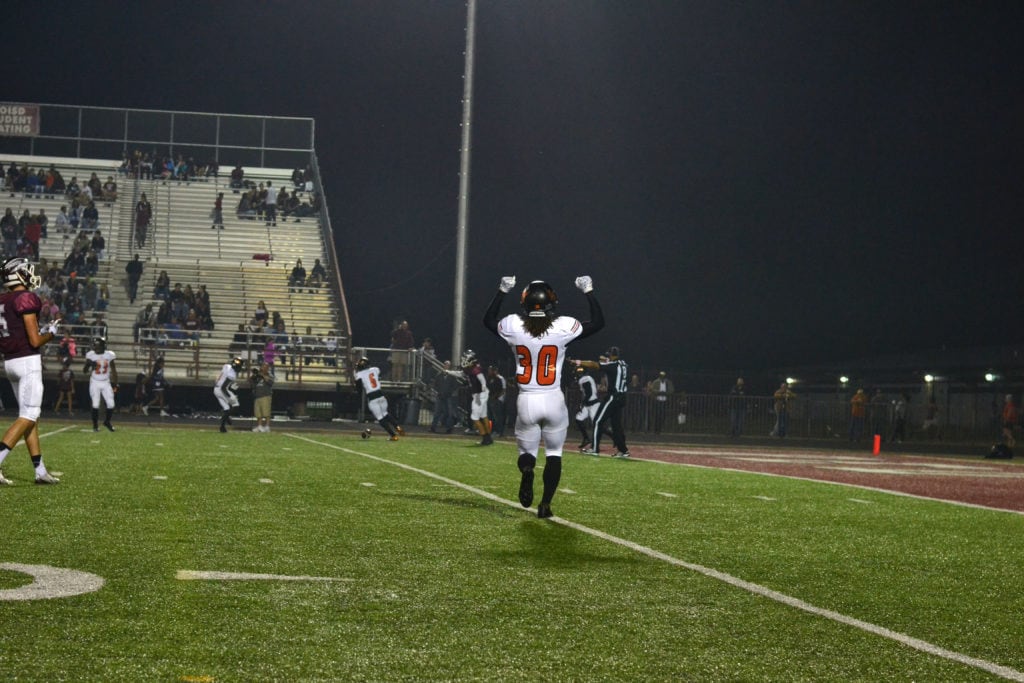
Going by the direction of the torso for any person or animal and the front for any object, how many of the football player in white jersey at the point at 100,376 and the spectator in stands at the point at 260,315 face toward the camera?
2

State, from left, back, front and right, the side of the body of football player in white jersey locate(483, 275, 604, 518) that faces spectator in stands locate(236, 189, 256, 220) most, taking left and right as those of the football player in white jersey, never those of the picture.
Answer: front

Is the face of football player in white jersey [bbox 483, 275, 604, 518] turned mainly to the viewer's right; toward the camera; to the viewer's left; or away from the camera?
away from the camera

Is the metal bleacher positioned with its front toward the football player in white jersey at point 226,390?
yes

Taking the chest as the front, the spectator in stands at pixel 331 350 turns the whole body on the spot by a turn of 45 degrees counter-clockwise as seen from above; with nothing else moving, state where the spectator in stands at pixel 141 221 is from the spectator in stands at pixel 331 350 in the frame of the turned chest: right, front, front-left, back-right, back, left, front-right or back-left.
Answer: back

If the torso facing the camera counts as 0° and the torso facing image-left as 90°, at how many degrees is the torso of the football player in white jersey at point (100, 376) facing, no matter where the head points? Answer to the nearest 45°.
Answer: approximately 0°

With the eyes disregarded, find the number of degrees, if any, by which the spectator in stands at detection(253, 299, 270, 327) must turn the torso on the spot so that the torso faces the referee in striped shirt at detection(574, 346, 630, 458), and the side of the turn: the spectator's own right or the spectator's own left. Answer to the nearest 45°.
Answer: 0° — they already face them

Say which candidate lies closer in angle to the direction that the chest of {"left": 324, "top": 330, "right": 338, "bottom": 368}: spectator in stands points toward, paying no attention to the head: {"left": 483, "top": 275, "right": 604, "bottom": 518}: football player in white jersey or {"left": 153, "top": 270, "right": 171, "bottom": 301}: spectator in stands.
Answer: the football player in white jersey

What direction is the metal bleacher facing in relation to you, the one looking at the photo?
facing the viewer

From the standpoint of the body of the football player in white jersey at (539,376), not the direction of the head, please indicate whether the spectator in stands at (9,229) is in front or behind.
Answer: in front

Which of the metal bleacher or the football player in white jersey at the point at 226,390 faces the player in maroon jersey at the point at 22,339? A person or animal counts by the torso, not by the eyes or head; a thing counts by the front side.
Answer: the metal bleacher

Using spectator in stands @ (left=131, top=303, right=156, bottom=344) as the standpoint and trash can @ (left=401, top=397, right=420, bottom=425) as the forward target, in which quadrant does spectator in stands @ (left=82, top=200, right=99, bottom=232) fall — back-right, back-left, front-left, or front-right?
back-left

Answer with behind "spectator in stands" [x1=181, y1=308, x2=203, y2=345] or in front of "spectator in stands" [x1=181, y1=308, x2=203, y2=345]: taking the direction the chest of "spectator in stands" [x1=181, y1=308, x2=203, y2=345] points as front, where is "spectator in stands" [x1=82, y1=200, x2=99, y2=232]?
behind

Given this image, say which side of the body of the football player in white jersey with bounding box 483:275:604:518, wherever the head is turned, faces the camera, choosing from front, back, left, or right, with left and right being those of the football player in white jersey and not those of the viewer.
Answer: back

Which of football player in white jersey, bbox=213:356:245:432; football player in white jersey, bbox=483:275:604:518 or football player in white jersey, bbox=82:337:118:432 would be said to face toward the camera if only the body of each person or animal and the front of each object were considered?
football player in white jersey, bbox=82:337:118:432
